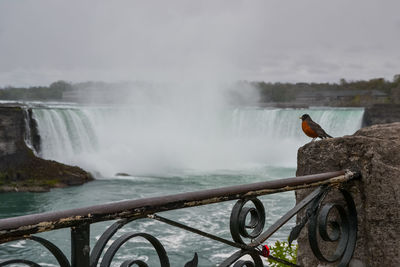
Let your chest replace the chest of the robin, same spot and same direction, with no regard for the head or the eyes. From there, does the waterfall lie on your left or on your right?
on your right

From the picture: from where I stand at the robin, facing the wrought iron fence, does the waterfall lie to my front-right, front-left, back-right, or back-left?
back-right

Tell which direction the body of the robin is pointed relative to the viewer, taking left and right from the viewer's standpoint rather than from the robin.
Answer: facing to the left of the viewer
